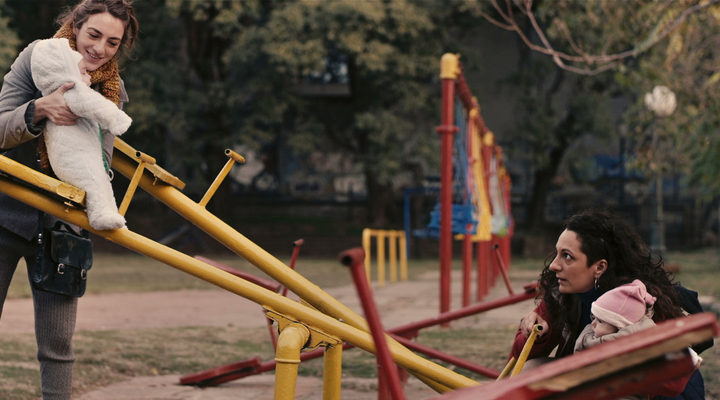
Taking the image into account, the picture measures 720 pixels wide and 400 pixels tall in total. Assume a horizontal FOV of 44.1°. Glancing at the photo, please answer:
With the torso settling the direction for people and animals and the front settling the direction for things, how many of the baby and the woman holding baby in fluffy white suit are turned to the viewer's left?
1

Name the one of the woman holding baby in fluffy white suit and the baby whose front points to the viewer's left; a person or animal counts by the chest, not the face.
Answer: the baby

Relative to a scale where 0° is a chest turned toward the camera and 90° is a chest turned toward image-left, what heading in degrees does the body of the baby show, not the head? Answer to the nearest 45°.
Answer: approximately 90°

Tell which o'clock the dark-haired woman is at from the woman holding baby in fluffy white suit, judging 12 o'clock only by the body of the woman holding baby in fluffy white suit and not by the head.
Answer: The dark-haired woman is roughly at 11 o'clock from the woman holding baby in fluffy white suit.

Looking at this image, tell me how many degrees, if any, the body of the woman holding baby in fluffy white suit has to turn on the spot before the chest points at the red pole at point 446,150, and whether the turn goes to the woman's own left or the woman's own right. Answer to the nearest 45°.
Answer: approximately 90° to the woman's own left

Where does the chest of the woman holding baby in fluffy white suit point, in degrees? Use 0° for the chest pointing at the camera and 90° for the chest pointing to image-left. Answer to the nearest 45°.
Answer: approximately 315°

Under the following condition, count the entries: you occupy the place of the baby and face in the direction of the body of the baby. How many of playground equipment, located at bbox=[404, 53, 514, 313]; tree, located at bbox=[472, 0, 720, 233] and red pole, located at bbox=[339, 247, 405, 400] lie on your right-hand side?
2

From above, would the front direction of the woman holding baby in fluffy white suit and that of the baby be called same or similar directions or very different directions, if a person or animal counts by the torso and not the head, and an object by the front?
very different directions

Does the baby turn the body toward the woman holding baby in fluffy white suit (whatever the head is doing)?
yes

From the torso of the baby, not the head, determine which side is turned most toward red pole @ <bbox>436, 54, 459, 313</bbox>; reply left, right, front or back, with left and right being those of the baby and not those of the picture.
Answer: right

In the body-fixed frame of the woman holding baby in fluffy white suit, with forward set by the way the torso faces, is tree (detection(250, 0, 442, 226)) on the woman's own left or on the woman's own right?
on the woman's own left
